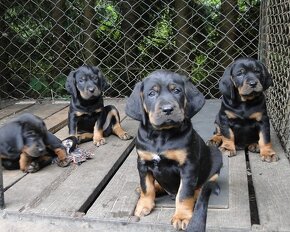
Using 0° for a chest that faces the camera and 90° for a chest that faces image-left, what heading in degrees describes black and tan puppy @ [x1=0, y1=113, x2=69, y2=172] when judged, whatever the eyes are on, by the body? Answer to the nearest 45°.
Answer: approximately 315°

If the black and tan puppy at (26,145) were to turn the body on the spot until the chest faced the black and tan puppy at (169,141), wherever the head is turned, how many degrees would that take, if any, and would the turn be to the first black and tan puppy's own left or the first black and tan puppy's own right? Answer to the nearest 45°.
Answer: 0° — it already faces it

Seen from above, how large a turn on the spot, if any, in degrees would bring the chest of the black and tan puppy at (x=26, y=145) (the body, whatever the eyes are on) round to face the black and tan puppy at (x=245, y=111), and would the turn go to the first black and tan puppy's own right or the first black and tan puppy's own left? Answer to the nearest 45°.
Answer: approximately 45° to the first black and tan puppy's own left

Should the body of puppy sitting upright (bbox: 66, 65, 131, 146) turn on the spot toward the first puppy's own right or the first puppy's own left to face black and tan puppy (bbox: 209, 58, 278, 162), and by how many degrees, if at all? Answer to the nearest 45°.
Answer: approximately 45° to the first puppy's own left

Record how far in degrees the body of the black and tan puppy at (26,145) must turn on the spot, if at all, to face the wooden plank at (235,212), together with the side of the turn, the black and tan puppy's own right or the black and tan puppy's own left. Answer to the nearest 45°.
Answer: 0° — it already faces it
